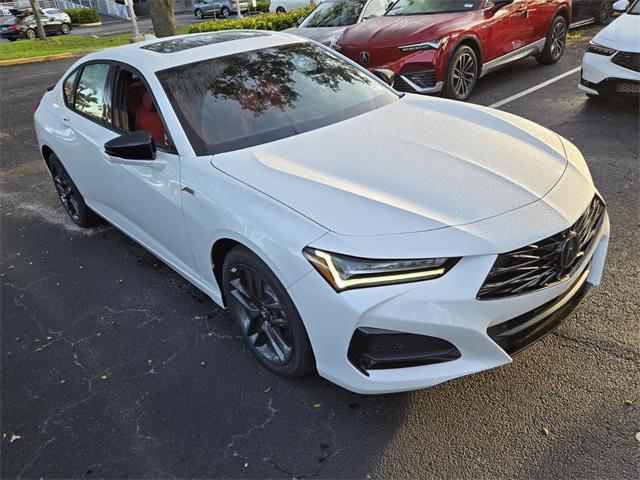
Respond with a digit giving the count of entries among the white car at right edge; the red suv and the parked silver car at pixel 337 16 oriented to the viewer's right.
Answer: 0

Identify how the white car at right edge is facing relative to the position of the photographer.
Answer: facing the viewer and to the left of the viewer

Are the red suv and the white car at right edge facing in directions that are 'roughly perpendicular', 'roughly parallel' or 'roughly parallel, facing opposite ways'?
roughly parallel

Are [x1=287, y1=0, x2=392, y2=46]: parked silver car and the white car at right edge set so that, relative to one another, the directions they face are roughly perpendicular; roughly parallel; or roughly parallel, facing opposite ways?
roughly parallel

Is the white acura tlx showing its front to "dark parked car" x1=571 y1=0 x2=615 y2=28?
no

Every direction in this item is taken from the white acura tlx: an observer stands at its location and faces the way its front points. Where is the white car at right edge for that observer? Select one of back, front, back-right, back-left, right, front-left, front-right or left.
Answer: left

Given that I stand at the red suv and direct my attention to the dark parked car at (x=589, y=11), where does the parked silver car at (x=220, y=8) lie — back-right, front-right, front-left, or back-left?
front-left

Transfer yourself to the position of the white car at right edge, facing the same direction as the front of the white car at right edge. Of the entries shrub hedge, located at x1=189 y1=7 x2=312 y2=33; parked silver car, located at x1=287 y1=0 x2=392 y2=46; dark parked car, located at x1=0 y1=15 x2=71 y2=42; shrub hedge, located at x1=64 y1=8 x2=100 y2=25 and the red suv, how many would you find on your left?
0

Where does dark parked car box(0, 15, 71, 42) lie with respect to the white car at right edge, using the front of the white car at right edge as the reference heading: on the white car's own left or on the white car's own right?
on the white car's own right

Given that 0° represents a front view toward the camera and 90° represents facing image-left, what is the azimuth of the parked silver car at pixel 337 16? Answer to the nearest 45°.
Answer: approximately 45°

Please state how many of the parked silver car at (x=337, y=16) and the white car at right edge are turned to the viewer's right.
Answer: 0

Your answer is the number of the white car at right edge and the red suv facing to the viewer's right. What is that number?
0

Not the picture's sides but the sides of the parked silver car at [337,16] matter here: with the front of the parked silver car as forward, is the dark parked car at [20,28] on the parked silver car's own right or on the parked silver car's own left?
on the parked silver car's own right

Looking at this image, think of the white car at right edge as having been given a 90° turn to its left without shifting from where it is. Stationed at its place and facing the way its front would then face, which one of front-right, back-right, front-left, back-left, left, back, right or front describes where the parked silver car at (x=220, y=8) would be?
back

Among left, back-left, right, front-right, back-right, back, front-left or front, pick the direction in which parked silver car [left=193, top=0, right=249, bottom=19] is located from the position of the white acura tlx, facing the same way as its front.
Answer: back-left

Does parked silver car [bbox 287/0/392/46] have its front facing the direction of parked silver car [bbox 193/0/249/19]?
no

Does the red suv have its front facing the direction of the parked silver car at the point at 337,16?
no

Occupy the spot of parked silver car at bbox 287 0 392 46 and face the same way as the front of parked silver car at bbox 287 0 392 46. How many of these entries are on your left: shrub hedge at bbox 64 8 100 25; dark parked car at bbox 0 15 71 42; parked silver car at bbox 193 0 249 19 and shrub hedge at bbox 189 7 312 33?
0
